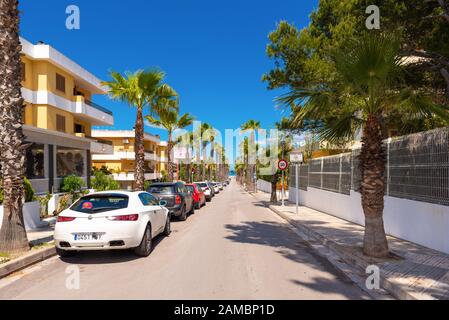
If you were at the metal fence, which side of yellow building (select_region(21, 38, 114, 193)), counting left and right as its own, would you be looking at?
front

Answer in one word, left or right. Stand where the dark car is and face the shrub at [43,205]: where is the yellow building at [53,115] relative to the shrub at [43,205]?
right

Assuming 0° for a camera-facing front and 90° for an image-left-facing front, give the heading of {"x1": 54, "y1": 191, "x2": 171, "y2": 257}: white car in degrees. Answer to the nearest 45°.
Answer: approximately 225°

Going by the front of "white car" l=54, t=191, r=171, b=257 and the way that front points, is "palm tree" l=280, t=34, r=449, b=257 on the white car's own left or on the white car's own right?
on the white car's own right

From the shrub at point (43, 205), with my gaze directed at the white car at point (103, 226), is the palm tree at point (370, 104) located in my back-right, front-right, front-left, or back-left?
front-left

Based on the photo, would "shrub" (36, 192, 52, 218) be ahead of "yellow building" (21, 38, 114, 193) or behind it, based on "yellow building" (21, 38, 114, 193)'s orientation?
ahead

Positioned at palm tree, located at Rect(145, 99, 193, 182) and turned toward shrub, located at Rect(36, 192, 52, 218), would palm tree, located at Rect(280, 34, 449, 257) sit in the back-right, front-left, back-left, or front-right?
front-left

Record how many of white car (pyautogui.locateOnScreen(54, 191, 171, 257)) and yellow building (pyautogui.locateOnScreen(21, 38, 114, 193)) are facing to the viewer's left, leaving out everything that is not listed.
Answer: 0

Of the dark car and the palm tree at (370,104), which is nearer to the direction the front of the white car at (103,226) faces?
the dark car

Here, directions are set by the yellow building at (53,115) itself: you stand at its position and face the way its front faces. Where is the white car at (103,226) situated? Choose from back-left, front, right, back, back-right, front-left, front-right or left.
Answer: front-right

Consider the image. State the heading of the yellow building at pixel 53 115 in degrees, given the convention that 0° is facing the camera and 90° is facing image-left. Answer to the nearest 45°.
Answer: approximately 315°

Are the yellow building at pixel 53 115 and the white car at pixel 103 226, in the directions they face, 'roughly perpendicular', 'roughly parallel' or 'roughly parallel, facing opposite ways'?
roughly perpendicular

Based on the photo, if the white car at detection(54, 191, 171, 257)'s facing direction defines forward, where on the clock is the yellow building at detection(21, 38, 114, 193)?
The yellow building is roughly at 10 o'clock from the white car.

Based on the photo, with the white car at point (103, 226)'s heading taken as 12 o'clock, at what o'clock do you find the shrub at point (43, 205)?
The shrub is roughly at 10 o'clock from the white car.
